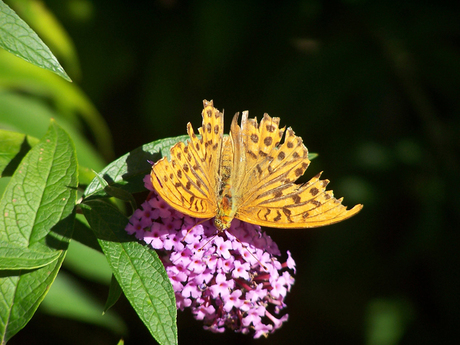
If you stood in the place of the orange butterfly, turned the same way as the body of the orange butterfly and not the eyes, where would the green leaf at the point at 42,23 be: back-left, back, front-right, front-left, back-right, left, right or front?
back-right

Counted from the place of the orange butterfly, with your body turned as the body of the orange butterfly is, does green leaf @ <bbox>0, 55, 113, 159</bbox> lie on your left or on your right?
on your right

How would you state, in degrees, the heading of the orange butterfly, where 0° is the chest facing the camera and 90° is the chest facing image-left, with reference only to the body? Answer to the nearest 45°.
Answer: approximately 0°

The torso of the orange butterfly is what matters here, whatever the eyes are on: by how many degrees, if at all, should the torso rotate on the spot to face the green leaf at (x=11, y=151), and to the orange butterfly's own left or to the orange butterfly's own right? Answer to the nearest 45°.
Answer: approximately 90° to the orange butterfly's own right

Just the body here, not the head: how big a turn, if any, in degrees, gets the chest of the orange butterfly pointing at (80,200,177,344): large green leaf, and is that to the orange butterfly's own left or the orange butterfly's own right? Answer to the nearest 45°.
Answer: approximately 45° to the orange butterfly's own right
